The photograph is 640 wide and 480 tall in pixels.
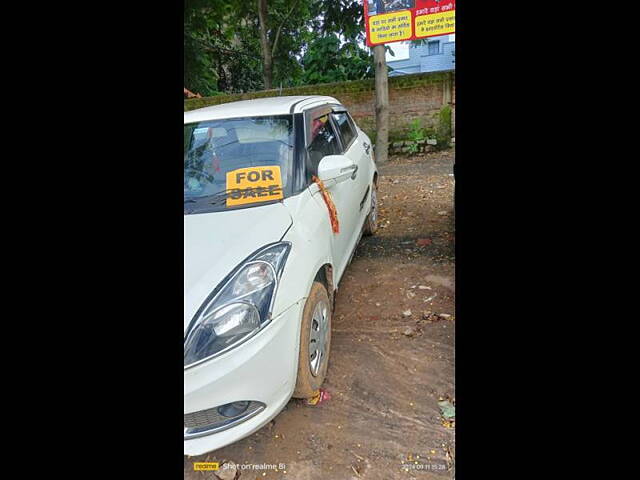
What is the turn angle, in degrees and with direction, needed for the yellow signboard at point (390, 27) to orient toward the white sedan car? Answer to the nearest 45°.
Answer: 0° — it already faces it

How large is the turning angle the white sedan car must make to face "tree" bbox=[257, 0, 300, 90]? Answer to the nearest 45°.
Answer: approximately 135° to its right

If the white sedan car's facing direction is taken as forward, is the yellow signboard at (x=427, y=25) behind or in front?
behind

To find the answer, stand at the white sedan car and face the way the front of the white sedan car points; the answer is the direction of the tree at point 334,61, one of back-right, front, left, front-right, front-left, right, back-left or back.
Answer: back-right

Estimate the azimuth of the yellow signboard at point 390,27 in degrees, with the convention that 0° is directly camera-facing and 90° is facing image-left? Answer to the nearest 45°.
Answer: approximately 0°

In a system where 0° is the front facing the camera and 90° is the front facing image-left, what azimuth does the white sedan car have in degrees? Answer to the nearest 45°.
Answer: approximately 45°
